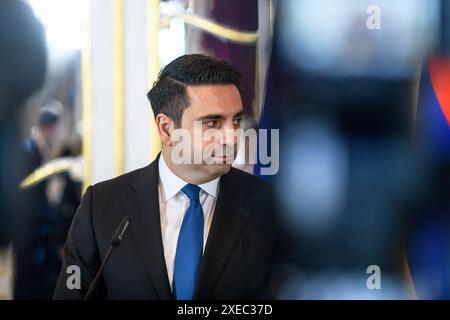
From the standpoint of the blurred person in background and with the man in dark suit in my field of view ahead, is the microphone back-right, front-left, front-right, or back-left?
front-right

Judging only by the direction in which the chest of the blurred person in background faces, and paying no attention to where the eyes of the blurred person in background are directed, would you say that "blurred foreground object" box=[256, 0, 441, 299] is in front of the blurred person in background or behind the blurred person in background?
in front

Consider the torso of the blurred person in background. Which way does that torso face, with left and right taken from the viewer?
facing the viewer and to the right of the viewer
